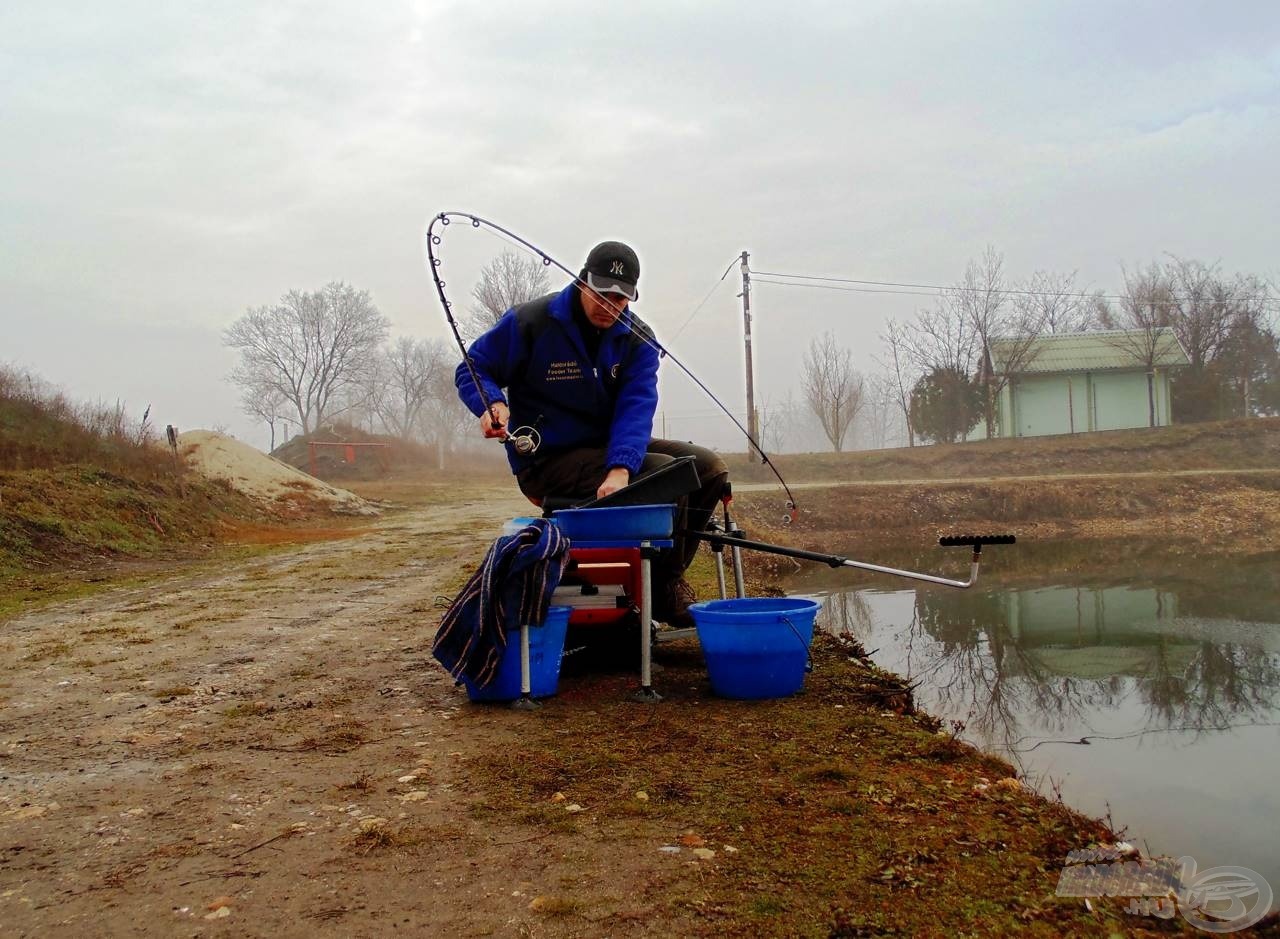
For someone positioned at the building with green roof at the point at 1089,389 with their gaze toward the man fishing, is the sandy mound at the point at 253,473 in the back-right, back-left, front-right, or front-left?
front-right

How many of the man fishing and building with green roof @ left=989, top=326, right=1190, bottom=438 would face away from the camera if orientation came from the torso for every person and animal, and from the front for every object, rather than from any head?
0

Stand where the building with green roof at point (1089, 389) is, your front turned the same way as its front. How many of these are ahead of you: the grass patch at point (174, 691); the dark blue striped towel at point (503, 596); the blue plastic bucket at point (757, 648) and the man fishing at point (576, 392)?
4

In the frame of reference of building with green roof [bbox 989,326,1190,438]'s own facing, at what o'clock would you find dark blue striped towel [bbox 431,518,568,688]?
The dark blue striped towel is roughly at 12 o'clock from the building with green roof.

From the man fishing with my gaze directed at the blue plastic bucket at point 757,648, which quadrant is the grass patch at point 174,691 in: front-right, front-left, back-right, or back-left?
back-right

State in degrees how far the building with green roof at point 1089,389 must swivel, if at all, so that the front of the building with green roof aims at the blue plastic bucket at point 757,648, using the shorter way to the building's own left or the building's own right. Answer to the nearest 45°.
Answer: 0° — it already faces it

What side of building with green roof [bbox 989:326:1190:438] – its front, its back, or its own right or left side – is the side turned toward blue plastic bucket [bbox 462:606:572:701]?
front

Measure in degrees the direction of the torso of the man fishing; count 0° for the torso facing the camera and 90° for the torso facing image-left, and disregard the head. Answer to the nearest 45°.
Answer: approximately 315°

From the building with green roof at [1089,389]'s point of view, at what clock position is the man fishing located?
The man fishing is roughly at 12 o'clock from the building with green roof.

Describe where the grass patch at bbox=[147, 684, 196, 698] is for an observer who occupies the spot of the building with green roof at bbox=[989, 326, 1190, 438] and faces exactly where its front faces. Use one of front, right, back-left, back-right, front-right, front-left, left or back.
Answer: front

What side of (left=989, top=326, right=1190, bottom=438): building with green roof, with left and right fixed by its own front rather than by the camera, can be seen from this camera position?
front

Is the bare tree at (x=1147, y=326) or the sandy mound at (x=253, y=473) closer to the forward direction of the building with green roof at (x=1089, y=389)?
the sandy mound
